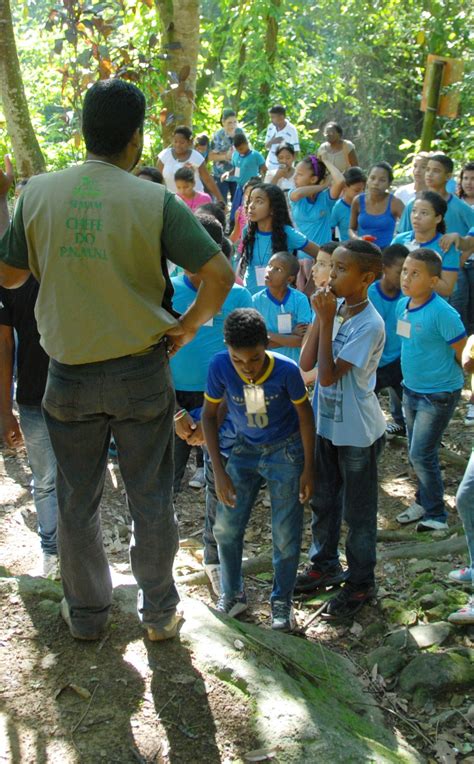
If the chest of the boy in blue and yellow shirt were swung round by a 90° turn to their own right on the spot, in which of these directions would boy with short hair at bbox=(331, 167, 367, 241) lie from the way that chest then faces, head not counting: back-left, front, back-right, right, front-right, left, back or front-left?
right

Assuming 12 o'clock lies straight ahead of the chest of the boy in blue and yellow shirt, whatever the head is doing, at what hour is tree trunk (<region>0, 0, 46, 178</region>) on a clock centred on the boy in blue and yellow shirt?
The tree trunk is roughly at 5 o'clock from the boy in blue and yellow shirt.

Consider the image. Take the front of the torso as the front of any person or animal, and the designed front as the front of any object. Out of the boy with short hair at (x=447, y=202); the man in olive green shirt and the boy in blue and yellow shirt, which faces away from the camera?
the man in olive green shirt

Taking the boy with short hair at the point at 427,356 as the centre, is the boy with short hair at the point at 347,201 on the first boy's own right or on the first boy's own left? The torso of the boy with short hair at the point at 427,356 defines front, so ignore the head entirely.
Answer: on the first boy's own right

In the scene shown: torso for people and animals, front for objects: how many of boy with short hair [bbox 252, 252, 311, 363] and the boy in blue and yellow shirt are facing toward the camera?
2

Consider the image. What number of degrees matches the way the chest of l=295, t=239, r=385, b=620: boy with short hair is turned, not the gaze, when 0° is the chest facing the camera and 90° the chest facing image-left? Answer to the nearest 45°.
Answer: approximately 45°

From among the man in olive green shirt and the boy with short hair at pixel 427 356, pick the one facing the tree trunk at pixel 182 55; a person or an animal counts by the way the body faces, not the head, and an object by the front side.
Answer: the man in olive green shirt

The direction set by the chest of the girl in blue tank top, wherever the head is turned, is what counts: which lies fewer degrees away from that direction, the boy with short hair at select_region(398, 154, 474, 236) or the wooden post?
the boy with short hair

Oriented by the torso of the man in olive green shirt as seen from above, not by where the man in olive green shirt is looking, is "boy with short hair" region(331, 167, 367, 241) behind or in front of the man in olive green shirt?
in front

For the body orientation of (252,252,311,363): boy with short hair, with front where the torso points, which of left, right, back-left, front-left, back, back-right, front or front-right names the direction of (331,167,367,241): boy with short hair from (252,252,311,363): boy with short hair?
back

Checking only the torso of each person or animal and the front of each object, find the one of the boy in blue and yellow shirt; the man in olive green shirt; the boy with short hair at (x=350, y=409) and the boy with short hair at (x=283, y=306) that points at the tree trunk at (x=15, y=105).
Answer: the man in olive green shirt

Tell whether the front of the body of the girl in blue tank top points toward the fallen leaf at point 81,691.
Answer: yes
